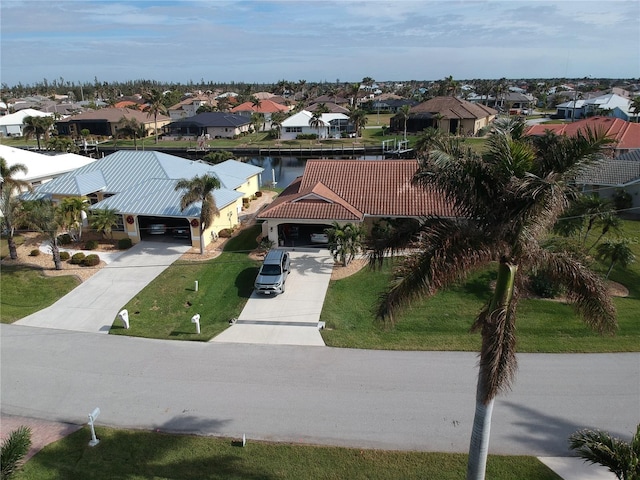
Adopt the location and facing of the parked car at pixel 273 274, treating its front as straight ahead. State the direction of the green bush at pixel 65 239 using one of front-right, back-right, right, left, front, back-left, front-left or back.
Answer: back-right

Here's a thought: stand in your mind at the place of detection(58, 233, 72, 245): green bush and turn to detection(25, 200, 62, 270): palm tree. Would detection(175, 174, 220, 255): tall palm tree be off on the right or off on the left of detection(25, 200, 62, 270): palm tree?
left

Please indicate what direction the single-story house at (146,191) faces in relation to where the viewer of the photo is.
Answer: facing the viewer and to the left of the viewer

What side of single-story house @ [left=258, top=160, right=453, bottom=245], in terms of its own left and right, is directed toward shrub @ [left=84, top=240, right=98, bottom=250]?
right

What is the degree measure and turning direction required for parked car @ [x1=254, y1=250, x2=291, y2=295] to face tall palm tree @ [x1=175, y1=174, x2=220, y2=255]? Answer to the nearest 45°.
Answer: approximately 135° to its right

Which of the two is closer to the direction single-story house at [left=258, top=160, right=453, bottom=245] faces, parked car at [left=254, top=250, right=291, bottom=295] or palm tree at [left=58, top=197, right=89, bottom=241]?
the parked car

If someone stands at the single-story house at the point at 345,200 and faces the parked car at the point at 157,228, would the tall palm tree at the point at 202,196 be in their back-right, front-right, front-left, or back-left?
front-left

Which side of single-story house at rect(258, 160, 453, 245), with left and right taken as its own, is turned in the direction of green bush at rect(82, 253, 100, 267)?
right

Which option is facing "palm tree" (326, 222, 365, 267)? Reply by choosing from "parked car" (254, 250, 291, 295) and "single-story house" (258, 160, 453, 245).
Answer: the single-story house

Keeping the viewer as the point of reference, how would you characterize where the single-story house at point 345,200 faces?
facing the viewer

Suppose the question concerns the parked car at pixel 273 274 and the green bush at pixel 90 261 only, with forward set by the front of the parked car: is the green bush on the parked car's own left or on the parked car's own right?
on the parked car's own right
